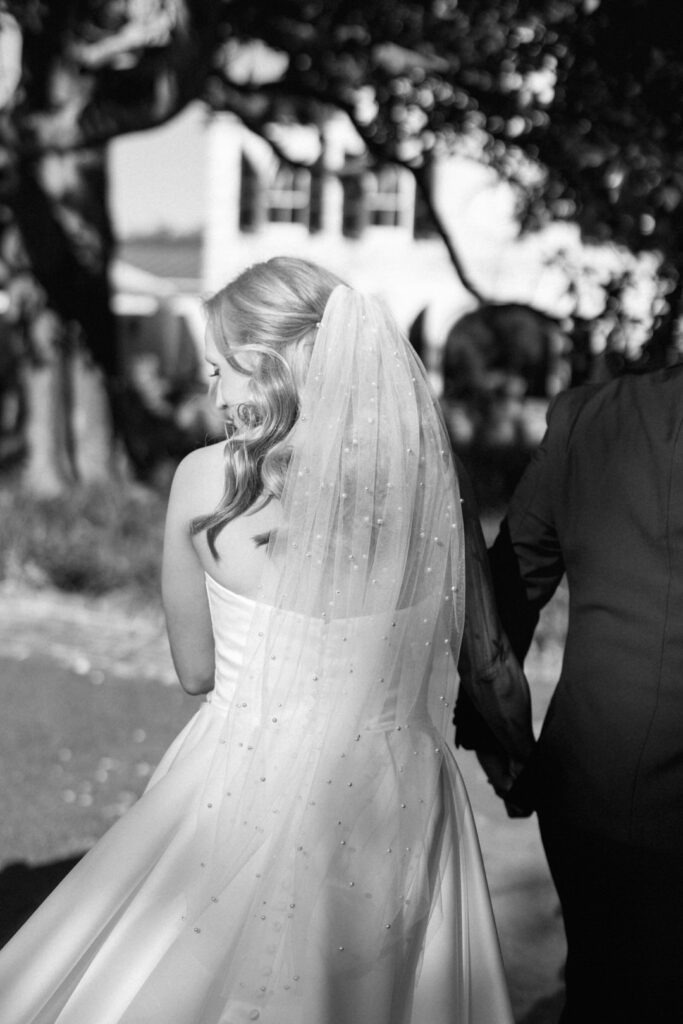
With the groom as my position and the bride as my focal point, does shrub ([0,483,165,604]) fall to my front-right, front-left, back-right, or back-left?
front-right

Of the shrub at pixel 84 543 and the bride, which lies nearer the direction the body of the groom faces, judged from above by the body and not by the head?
the shrub

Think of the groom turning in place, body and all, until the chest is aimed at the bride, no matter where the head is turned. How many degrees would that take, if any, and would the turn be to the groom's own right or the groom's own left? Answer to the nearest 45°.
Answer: approximately 90° to the groom's own left

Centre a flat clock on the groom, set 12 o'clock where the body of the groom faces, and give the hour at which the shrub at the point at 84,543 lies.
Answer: The shrub is roughly at 11 o'clock from the groom.

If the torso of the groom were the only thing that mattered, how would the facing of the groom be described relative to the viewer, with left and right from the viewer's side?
facing away from the viewer
